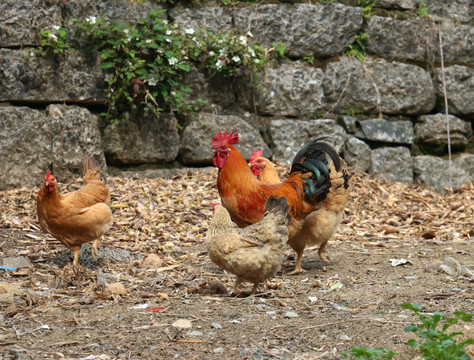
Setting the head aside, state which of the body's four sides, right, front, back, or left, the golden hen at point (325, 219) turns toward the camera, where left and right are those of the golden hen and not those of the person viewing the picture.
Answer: left

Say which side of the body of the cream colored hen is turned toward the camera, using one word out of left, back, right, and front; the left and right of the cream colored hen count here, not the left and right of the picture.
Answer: left

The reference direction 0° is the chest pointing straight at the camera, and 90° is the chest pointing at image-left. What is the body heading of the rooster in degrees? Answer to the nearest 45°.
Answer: approximately 90°

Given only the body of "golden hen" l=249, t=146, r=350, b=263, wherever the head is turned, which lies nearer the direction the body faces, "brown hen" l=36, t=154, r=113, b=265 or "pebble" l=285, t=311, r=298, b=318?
the brown hen

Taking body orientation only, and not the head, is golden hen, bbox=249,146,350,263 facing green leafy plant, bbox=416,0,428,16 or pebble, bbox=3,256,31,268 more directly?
the pebble

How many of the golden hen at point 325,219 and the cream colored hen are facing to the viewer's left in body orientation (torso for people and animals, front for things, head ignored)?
2

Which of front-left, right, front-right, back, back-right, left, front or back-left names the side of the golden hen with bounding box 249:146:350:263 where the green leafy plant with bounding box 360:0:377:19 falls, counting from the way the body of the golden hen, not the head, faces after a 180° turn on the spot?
left
